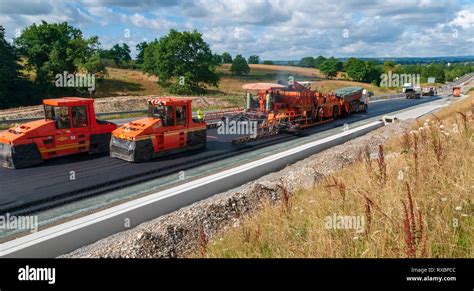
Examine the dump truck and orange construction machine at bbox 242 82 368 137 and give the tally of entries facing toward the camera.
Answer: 0

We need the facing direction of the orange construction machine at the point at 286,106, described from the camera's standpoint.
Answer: facing away from the viewer and to the right of the viewer

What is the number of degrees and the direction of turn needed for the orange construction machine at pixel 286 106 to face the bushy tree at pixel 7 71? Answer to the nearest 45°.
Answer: approximately 90° to its left

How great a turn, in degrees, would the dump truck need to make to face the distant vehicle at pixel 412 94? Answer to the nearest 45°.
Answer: approximately 45° to its left

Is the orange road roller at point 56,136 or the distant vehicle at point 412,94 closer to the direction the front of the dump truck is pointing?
the distant vehicle

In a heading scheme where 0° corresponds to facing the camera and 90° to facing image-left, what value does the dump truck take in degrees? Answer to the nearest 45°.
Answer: approximately 225°

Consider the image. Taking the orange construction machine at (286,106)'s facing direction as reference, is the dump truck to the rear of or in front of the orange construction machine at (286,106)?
in front
